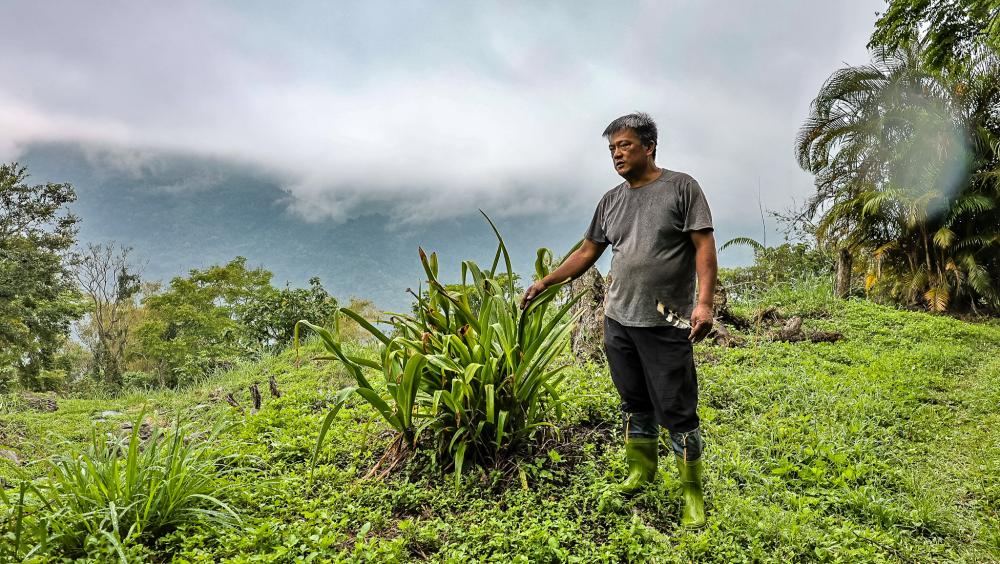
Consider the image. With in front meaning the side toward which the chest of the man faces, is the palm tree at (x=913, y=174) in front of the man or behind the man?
behind

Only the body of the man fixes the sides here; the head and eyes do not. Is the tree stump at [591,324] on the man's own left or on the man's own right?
on the man's own right

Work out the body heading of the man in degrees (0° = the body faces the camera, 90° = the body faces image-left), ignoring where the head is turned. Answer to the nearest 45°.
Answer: approximately 45°

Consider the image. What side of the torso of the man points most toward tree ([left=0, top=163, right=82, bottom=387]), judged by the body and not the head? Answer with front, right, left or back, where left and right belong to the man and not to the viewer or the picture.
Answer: right

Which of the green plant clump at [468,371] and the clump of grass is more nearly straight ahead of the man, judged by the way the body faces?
the clump of grass

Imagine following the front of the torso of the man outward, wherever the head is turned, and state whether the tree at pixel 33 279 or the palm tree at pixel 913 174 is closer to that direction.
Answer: the tree

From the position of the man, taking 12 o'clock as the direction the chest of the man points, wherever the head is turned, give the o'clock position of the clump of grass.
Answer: The clump of grass is roughly at 1 o'clock from the man.

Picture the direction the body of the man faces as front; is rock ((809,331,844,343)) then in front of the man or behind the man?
behind

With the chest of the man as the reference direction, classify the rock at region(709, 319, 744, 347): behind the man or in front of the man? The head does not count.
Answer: behind

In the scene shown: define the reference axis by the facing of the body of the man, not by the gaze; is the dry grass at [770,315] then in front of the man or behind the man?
behind

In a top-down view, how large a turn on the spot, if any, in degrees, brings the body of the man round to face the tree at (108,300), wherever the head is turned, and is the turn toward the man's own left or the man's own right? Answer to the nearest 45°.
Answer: approximately 90° to the man's own right

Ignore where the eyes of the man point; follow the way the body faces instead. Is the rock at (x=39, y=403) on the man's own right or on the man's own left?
on the man's own right

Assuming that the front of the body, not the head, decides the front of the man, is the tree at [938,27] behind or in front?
behind

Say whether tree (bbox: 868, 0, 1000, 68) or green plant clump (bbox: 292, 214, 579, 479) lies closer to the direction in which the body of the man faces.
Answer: the green plant clump
